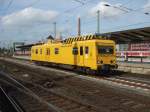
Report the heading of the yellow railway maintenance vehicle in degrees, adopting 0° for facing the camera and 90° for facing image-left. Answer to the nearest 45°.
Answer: approximately 315°
